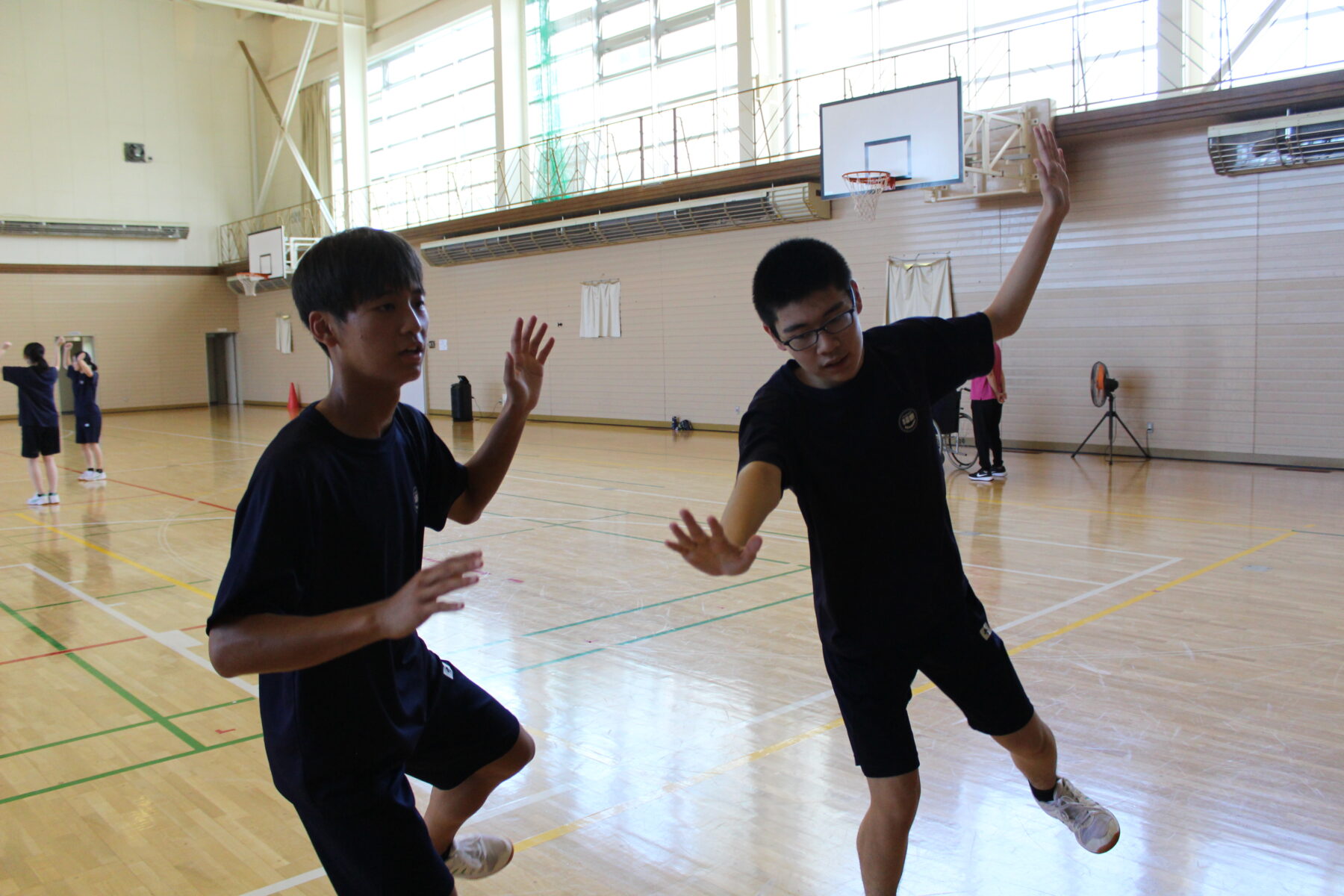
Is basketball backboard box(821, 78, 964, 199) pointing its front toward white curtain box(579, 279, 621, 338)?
no

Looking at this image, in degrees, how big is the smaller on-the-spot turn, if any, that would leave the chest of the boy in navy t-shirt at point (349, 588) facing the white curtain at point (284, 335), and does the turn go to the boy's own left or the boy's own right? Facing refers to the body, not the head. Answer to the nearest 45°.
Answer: approximately 135° to the boy's own left

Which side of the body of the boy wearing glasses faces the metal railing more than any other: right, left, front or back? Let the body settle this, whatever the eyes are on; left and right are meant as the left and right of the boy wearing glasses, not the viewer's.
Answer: back

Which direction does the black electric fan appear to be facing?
to the viewer's left

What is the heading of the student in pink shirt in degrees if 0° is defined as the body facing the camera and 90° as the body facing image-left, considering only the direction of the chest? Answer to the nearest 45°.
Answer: approximately 90°

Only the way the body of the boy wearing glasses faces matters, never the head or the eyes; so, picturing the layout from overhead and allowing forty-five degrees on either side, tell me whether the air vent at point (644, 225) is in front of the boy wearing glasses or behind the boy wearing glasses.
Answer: behind

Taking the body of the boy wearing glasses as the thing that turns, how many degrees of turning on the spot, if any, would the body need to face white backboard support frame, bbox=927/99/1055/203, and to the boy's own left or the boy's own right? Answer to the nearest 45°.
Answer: approximately 180°

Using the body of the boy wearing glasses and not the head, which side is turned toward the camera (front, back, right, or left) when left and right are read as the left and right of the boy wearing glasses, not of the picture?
front

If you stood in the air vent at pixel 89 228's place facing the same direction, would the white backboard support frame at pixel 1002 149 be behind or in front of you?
in front

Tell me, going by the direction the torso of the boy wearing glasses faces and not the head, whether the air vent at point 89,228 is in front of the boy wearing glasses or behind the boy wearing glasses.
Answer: behind

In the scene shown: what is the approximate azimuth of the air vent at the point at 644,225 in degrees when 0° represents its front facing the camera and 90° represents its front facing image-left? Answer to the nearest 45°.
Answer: approximately 45°

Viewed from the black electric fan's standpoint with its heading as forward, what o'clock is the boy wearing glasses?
The boy wearing glasses is roughly at 9 o'clock from the black electric fan.

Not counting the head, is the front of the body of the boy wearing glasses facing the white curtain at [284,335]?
no
